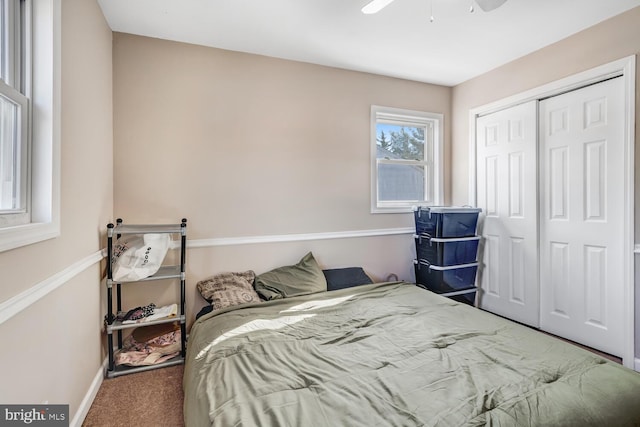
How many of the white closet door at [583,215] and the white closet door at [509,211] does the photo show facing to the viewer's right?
0

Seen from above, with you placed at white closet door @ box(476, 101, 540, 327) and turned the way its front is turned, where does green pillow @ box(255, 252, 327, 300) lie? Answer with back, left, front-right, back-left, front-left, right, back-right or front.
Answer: front

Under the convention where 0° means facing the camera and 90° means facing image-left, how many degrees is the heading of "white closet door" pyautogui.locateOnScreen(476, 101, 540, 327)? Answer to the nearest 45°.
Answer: approximately 45°

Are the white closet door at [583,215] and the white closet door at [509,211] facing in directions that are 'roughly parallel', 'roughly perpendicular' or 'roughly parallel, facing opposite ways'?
roughly parallel

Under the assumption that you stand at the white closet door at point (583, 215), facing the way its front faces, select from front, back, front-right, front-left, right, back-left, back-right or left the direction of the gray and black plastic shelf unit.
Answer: front

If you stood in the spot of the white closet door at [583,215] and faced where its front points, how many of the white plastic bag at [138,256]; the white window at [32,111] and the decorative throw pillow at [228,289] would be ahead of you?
3

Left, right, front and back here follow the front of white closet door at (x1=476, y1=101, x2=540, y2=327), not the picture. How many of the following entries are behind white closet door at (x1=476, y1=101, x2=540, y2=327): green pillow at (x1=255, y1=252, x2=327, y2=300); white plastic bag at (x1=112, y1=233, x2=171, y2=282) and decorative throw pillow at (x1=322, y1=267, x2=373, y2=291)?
0

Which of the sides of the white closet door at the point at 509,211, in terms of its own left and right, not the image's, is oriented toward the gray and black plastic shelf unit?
front

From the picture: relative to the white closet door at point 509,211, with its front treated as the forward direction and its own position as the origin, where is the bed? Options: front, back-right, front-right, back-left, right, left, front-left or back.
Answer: front-left

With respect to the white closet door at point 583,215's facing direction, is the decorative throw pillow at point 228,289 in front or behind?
in front

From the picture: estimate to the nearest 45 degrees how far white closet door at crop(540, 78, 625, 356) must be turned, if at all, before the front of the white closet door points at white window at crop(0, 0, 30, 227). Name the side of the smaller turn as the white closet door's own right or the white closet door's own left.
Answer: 0° — it already faces it

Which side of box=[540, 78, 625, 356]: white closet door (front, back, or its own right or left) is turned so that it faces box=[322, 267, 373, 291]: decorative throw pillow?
front

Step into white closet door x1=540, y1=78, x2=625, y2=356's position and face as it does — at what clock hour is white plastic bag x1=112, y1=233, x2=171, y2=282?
The white plastic bag is roughly at 12 o'clock from the white closet door.

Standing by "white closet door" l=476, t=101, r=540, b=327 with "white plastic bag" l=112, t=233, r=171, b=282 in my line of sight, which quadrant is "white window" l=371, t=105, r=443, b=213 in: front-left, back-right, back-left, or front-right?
front-right

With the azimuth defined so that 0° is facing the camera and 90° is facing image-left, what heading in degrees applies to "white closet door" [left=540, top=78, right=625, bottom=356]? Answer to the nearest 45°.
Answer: approximately 45°
